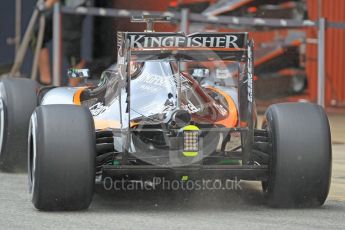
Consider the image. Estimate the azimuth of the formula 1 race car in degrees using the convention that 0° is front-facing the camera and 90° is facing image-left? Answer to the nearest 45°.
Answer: approximately 180°
